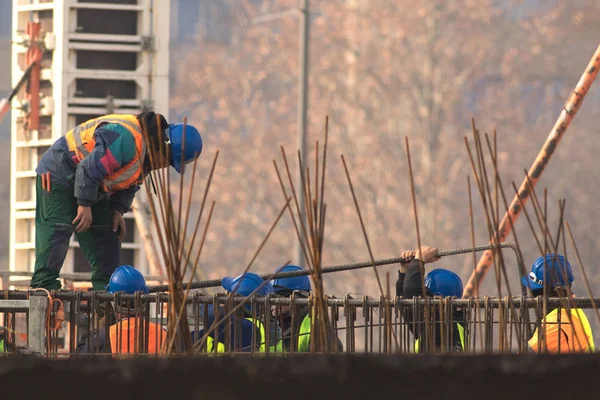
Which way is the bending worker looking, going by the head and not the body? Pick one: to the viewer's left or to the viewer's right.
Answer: to the viewer's right

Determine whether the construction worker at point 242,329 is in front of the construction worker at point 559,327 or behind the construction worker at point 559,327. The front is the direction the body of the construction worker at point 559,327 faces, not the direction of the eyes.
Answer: in front

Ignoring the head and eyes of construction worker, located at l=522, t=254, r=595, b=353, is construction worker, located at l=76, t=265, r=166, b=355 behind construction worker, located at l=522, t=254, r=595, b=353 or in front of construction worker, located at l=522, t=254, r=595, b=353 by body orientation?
in front
